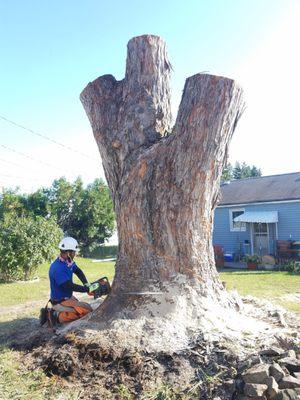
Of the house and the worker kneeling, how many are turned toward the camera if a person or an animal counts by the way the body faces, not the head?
1

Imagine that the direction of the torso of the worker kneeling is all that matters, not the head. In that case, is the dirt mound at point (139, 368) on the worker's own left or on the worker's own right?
on the worker's own right

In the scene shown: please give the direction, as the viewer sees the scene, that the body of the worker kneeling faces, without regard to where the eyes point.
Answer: to the viewer's right

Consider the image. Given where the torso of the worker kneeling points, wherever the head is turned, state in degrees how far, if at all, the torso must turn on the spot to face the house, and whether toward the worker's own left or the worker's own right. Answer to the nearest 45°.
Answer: approximately 45° to the worker's own left

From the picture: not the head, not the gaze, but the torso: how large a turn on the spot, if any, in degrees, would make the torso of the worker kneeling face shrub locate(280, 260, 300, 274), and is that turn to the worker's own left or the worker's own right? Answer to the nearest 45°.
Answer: approximately 45° to the worker's own left

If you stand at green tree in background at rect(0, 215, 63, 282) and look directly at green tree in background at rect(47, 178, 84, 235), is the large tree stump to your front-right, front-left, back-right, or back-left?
back-right

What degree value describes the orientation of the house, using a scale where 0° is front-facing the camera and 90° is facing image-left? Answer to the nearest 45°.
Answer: approximately 0°

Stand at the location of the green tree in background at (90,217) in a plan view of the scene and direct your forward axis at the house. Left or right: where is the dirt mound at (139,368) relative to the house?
right

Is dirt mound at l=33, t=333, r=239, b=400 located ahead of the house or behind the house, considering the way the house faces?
ahead

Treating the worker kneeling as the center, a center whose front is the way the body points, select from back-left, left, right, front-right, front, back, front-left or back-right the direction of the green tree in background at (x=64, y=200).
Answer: left

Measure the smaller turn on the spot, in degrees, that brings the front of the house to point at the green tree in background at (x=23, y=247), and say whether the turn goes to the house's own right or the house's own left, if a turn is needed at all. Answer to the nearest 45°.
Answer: approximately 45° to the house's own right

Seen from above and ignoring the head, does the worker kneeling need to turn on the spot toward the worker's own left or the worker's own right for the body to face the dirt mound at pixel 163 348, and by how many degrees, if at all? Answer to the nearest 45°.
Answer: approximately 45° to the worker's own right

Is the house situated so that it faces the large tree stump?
yes
